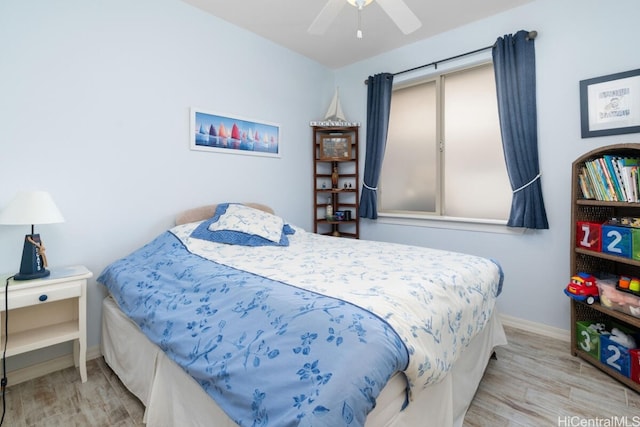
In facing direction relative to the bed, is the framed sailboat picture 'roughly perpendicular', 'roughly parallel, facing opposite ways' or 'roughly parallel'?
roughly parallel

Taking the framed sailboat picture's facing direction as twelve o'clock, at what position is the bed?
The bed is roughly at 1 o'clock from the framed sailboat picture.

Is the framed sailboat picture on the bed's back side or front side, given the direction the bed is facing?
on the back side

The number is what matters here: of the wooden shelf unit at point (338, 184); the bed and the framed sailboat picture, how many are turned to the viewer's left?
0

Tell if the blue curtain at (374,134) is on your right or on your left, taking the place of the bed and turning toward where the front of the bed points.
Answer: on your left

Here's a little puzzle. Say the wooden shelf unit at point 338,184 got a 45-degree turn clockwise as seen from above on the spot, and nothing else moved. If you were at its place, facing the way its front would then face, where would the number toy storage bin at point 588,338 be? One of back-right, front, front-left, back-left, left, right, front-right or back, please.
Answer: left

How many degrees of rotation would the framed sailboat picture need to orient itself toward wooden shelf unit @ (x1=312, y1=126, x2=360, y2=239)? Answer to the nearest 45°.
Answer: approximately 90° to its left

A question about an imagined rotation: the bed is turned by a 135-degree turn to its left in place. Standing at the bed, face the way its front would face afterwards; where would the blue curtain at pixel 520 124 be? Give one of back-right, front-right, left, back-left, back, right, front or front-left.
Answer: front-right

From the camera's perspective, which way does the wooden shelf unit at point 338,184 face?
toward the camera

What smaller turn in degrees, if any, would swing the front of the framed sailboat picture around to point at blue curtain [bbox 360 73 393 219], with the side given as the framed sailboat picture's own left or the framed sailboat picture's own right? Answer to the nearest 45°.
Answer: approximately 45° to the framed sailboat picture's own left

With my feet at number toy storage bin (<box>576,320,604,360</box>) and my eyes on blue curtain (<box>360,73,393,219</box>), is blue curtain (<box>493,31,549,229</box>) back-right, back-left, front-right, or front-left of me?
front-right

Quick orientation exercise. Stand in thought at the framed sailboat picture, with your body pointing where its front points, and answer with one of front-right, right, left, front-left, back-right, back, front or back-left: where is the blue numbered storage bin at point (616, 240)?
front

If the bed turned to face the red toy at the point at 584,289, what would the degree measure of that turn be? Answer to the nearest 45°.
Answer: approximately 45° to its left

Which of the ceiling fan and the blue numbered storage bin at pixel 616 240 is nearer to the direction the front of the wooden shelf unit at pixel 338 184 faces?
the ceiling fan

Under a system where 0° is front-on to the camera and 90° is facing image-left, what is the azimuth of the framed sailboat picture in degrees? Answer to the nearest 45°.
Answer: approximately 315°

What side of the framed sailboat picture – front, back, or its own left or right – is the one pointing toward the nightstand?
right
